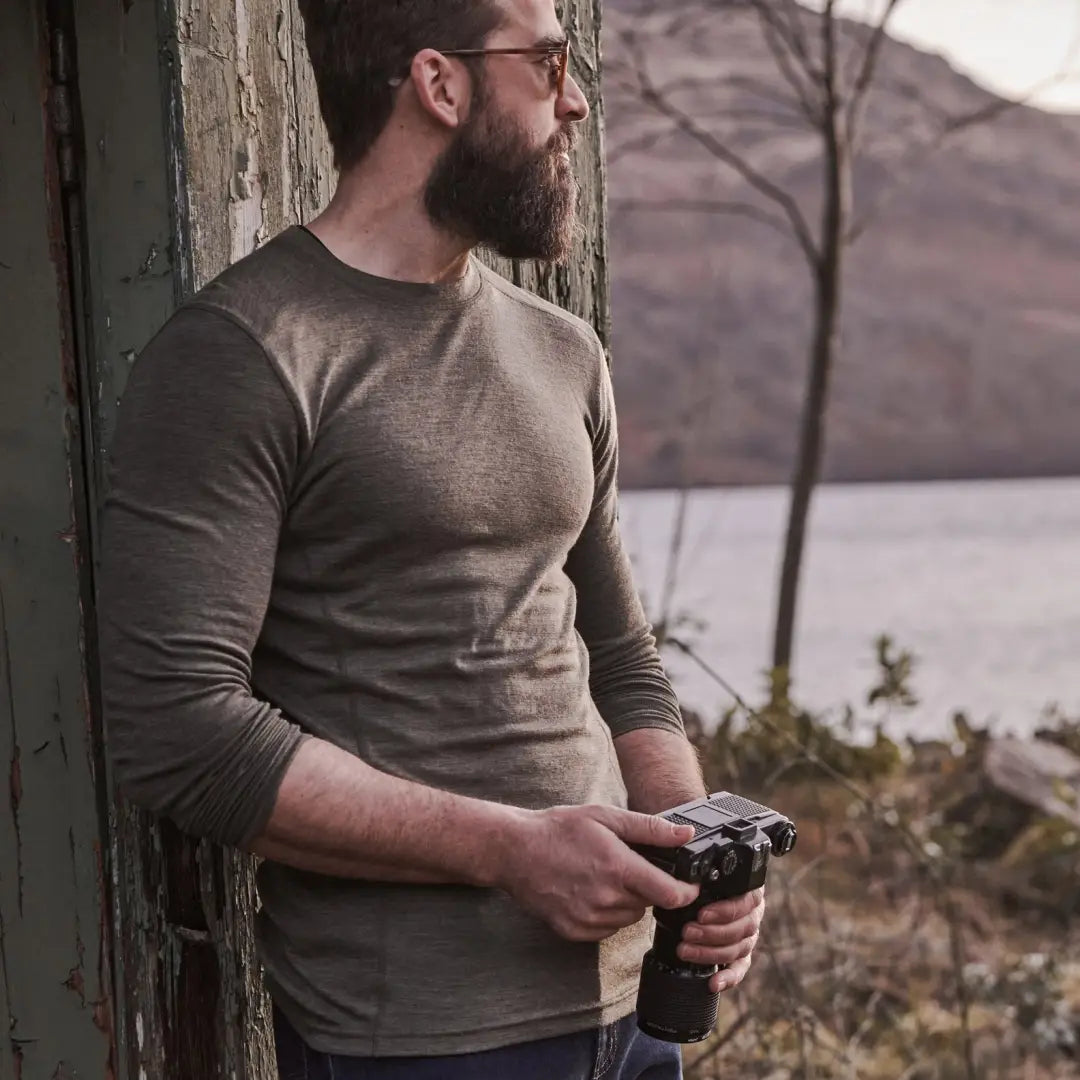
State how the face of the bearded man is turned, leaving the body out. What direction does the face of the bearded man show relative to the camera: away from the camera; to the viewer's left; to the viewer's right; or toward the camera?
to the viewer's right

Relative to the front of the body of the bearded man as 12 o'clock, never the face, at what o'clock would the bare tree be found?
The bare tree is roughly at 8 o'clock from the bearded man.

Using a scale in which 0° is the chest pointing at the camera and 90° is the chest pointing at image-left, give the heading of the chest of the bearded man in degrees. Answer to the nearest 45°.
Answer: approximately 315°
